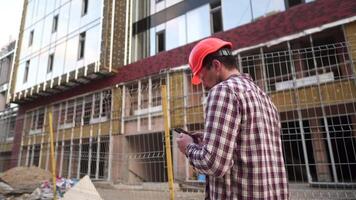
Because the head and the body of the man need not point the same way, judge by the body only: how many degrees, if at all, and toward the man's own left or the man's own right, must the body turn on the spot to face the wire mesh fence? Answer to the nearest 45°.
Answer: approximately 45° to the man's own right

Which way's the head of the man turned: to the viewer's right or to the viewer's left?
to the viewer's left

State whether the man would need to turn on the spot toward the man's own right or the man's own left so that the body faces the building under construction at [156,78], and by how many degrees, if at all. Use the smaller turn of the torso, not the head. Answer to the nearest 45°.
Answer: approximately 45° to the man's own right

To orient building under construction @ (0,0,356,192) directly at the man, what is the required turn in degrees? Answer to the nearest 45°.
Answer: approximately 45° to its left

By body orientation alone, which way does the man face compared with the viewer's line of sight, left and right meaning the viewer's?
facing away from the viewer and to the left of the viewer
